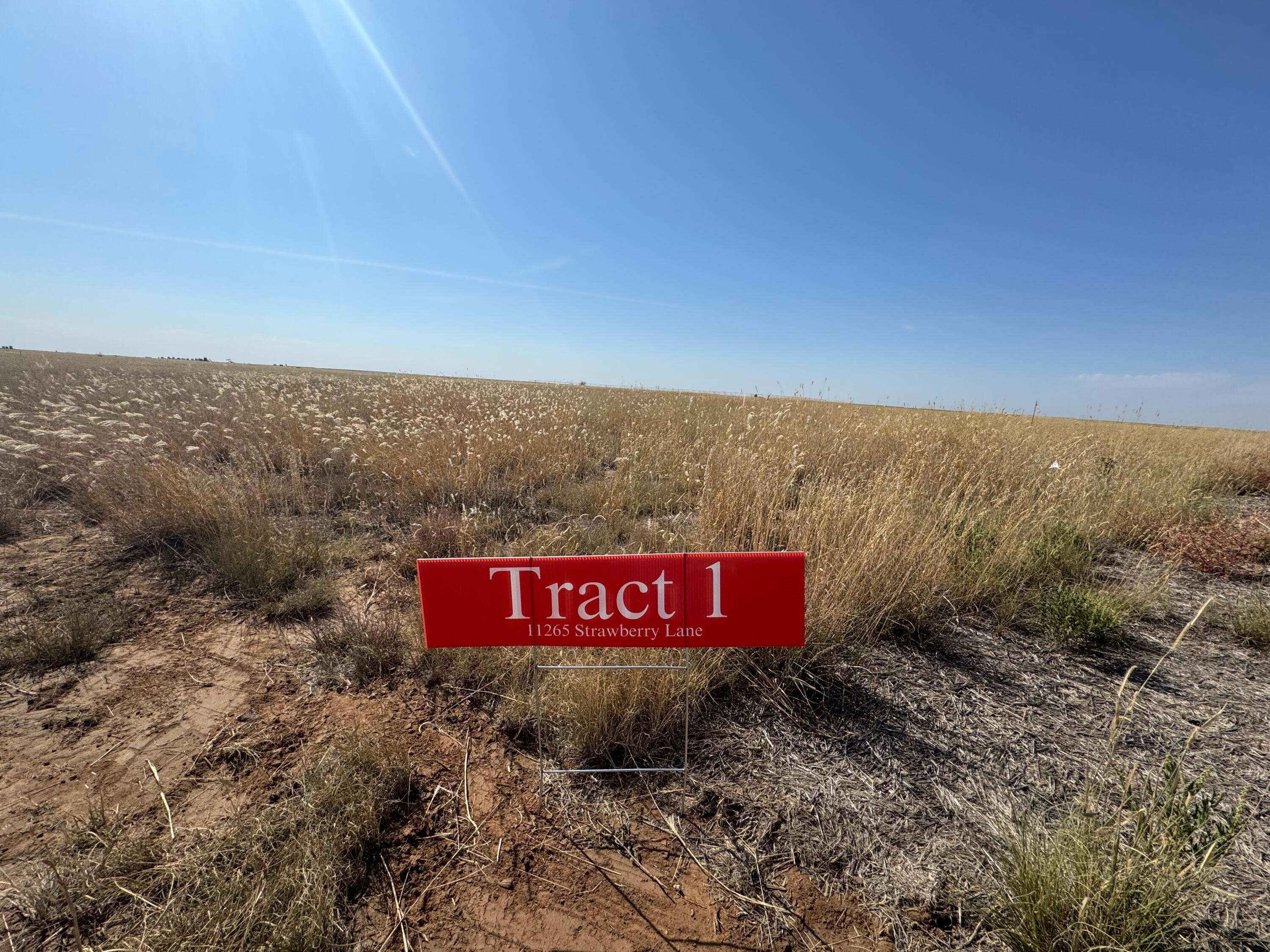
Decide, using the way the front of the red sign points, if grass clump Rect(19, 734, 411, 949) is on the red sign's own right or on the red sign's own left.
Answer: on the red sign's own right

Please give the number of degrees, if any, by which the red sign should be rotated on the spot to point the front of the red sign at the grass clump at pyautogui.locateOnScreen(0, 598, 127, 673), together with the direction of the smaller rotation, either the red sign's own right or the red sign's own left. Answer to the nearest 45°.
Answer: approximately 90° to the red sign's own right

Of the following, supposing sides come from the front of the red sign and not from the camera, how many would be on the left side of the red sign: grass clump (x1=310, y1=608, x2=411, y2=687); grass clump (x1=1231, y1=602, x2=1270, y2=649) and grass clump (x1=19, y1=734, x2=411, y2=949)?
1

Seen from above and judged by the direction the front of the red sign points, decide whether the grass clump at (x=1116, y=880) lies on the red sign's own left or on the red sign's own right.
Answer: on the red sign's own left

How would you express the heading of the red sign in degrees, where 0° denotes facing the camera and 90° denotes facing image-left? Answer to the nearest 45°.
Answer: approximately 0°

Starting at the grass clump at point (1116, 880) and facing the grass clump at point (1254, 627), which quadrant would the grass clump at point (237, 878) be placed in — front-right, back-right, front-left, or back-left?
back-left

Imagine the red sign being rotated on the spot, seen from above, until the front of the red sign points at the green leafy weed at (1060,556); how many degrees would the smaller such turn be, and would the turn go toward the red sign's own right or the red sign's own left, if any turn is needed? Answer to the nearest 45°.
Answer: approximately 135° to the red sign's own left

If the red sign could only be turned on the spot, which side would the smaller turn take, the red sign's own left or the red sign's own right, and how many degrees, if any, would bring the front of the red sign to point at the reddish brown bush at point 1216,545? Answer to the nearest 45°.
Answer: approximately 90° to the red sign's own left

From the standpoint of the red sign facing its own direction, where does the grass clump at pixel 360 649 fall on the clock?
The grass clump is roughly at 4 o'clock from the red sign.

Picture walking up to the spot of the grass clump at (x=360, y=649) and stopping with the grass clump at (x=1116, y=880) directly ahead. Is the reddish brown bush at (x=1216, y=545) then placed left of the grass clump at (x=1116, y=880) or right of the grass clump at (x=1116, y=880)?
left

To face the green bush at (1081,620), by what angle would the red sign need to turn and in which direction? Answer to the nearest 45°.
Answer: approximately 90° to its left

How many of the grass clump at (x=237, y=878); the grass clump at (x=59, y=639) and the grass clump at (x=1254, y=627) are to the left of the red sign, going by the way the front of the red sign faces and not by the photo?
1

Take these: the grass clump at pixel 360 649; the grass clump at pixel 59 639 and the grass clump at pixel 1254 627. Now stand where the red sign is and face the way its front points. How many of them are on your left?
1

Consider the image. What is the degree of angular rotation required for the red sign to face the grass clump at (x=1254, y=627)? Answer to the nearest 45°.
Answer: approximately 90° to its left
